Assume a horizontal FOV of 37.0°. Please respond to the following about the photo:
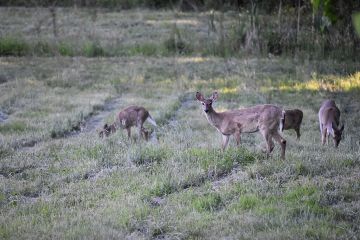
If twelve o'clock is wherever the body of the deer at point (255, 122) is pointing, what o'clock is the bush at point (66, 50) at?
The bush is roughly at 2 o'clock from the deer.

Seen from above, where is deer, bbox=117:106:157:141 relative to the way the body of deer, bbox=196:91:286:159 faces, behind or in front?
in front

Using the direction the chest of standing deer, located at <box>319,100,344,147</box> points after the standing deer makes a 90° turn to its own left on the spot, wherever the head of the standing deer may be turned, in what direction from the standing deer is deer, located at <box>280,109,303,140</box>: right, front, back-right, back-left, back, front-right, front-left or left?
back

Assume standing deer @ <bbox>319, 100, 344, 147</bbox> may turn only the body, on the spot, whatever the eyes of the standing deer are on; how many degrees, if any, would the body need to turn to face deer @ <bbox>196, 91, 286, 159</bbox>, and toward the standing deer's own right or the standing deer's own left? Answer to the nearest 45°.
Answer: approximately 45° to the standing deer's own right

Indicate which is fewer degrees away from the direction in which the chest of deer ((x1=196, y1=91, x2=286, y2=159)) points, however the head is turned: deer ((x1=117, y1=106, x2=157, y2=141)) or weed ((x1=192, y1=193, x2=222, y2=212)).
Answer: the deer

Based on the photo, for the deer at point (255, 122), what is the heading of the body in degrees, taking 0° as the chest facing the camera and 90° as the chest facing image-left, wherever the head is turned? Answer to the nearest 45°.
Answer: approximately 90°

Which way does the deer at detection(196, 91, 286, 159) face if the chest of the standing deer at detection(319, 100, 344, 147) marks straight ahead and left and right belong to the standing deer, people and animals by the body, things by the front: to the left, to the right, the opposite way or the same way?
to the right

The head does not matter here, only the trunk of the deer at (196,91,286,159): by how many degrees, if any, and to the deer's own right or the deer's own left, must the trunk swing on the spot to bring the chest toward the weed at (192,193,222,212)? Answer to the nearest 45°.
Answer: approximately 90° to the deer's own left

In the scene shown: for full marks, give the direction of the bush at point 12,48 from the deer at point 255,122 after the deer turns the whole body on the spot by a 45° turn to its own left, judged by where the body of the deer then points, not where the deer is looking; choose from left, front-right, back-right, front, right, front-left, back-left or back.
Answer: right

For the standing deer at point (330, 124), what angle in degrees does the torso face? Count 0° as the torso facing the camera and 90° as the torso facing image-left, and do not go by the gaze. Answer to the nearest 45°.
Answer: approximately 0°

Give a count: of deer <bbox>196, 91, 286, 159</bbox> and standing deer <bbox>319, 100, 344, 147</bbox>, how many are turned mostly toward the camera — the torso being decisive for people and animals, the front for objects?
1
